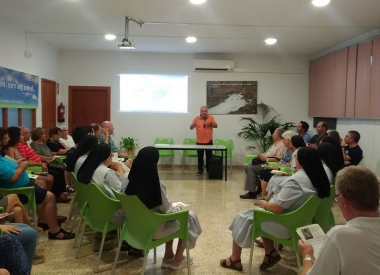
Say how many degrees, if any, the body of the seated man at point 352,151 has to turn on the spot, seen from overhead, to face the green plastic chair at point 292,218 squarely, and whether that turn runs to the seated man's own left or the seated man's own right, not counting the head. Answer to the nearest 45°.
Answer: approximately 90° to the seated man's own left

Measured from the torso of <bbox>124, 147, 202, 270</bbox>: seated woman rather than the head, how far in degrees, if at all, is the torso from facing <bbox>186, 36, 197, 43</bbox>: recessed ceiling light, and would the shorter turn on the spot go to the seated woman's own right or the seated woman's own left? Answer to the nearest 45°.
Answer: approximately 45° to the seated woman's own left

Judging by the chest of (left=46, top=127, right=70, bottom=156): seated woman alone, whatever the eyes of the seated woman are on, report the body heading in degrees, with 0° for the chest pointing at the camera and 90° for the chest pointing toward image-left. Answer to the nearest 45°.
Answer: approximately 270°

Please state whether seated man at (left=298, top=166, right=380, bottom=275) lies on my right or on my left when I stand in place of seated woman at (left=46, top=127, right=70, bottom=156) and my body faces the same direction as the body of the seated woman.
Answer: on my right

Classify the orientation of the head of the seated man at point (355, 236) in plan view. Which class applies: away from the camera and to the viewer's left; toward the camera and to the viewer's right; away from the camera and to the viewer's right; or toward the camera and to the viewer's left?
away from the camera and to the viewer's left

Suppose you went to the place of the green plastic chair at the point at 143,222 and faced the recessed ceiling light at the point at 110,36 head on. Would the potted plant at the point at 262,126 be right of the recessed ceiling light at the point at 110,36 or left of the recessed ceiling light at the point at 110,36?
right

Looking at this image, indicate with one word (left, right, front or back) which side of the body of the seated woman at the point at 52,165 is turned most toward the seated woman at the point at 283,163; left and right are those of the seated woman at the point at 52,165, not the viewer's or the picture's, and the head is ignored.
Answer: front

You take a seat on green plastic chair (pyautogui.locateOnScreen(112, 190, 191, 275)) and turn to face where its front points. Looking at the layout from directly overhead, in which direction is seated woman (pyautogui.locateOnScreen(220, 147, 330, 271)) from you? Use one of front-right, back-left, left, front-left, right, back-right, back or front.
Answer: front-right

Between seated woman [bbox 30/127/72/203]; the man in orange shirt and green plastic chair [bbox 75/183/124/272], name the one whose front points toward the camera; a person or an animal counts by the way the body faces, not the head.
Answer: the man in orange shirt

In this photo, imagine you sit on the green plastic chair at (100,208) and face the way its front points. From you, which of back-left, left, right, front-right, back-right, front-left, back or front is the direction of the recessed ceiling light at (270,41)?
front

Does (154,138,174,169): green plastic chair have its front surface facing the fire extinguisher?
no

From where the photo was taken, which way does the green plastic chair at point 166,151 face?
toward the camera

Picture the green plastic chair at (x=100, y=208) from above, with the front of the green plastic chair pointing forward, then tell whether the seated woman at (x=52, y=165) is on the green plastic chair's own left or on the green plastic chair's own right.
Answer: on the green plastic chair's own left

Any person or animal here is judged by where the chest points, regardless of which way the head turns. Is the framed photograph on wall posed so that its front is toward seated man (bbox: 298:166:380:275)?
yes

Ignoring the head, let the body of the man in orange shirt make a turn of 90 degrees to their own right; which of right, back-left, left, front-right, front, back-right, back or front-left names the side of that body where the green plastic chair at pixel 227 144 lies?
back

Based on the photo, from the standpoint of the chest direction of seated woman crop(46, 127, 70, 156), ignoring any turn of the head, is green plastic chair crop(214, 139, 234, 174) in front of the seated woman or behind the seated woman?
in front

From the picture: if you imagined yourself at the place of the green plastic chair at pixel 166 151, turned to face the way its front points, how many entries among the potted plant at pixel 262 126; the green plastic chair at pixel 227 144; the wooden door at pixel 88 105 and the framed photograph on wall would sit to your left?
3

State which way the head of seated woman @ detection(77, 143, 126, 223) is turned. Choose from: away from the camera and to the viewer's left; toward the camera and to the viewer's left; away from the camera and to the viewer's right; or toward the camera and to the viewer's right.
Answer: away from the camera and to the viewer's right

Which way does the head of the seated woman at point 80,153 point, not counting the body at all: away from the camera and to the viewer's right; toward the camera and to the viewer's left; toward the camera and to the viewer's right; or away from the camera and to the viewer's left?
away from the camera and to the viewer's right

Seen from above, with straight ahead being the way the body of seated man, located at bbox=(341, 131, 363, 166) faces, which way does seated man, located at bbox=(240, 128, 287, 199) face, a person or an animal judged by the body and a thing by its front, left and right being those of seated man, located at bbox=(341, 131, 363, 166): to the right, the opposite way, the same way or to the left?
the same way
